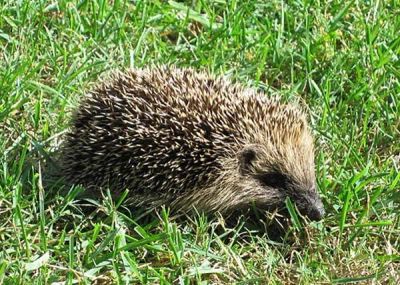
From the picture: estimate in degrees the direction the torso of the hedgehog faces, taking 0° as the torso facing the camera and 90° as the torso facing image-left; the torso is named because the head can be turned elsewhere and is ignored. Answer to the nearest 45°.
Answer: approximately 270°
